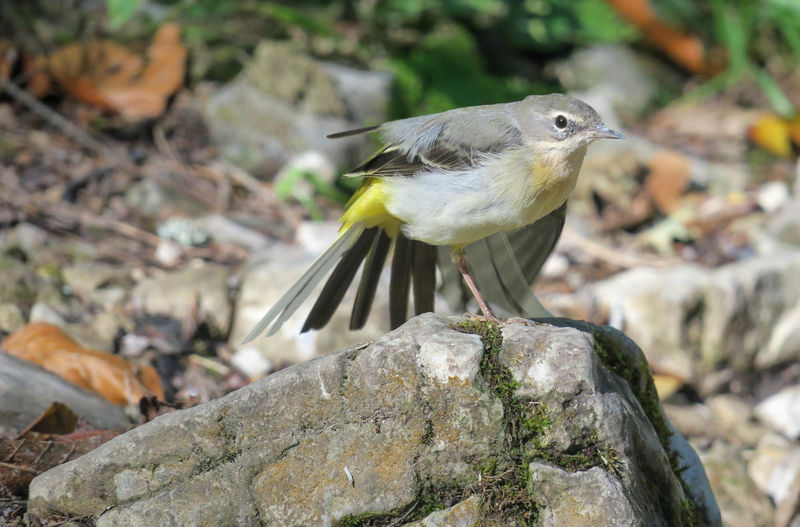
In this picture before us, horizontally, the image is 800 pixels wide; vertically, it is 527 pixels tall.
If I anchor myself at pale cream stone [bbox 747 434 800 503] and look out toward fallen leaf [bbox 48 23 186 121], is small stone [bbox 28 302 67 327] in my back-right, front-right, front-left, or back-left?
front-left

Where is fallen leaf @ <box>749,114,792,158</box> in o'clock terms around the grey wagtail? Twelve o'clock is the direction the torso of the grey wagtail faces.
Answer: The fallen leaf is roughly at 10 o'clock from the grey wagtail.

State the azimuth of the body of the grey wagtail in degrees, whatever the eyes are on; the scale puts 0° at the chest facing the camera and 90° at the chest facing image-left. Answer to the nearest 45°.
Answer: approximately 270°

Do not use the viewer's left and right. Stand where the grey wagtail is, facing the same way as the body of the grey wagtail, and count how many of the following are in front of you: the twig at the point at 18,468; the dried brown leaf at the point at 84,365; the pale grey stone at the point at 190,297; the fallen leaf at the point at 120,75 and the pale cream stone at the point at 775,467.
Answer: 1

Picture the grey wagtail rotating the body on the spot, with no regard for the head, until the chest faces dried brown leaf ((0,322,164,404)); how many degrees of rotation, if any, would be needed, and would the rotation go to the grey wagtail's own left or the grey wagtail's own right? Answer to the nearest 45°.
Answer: approximately 180°

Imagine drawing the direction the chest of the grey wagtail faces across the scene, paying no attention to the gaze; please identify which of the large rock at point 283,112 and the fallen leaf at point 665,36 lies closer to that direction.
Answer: the fallen leaf

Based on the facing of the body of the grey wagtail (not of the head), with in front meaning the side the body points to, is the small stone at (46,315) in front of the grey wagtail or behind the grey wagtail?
behind

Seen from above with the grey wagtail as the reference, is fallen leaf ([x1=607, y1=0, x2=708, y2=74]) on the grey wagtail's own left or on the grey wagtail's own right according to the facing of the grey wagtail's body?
on the grey wagtail's own left

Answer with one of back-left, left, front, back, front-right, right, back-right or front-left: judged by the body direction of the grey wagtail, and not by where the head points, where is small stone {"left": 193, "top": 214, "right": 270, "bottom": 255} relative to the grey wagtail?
back-left

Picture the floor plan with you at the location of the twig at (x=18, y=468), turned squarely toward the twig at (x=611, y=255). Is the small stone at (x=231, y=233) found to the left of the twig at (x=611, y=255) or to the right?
left

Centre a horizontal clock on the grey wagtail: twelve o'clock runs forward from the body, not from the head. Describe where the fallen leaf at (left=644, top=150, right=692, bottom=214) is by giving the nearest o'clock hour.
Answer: The fallen leaf is roughly at 10 o'clock from the grey wagtail.

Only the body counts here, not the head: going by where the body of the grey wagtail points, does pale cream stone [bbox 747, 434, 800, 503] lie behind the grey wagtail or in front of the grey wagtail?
in front
